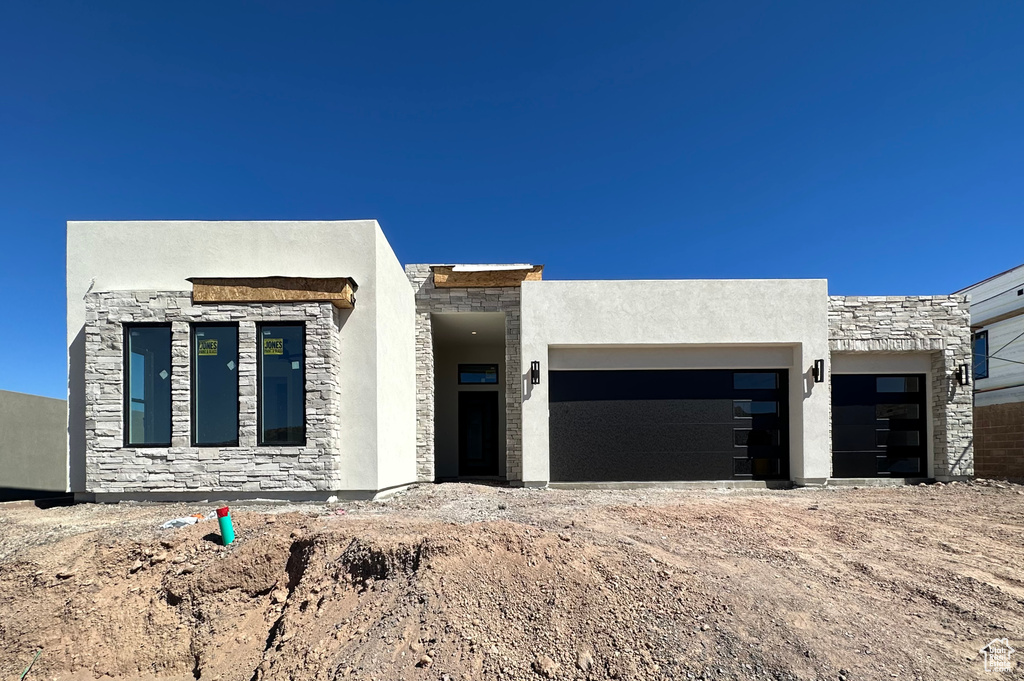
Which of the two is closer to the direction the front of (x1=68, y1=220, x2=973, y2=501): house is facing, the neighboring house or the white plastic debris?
the white plastic debris

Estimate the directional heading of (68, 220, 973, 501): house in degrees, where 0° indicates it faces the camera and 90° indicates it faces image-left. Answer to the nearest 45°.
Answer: approximately 0°

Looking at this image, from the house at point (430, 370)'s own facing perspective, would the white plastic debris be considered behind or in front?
in front

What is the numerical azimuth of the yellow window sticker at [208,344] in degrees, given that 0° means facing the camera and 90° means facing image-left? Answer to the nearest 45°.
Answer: approximately 0°

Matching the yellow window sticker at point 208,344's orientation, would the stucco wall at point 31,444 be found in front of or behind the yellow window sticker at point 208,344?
behind

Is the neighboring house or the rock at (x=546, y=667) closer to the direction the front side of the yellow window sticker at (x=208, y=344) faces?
the rock

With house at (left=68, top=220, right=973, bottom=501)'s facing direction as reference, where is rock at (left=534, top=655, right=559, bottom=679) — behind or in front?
in front
